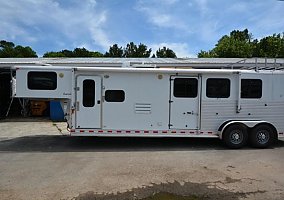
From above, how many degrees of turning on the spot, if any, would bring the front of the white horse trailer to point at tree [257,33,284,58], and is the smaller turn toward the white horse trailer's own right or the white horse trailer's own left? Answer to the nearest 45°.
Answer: approximately 135° to the white horse trailer's own right

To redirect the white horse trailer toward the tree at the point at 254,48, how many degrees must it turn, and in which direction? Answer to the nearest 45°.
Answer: approximately 135° to its right

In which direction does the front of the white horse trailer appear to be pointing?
to the viewer's left
